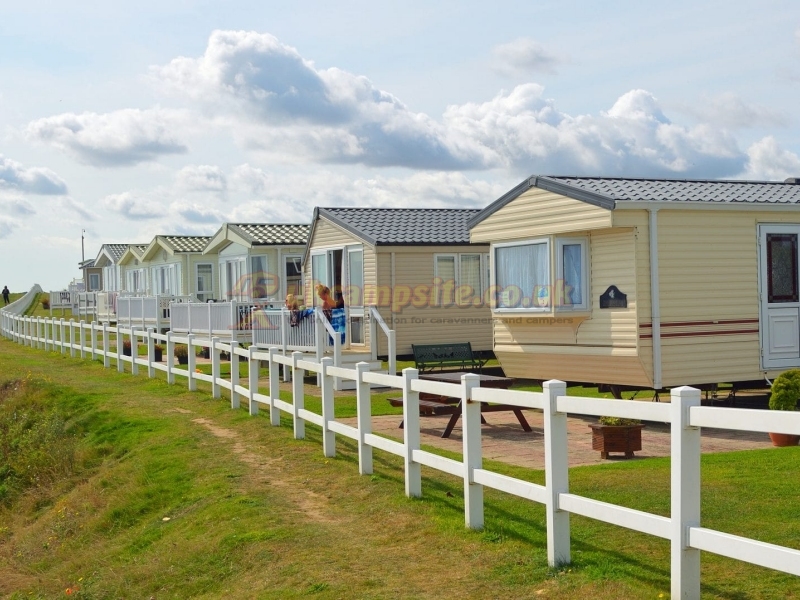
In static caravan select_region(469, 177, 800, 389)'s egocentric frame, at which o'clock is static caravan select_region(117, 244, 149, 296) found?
static caravan select_region(117, 244, 149, 296) is roughly at 3 o'clock from static caravan select_region(469, 177, 800, 389).

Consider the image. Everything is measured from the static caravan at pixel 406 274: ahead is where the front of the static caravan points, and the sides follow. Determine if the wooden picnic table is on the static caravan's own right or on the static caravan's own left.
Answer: on the static caravan's own left

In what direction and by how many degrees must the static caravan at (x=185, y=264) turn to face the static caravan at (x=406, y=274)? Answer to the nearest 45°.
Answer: approximately 45° to its left

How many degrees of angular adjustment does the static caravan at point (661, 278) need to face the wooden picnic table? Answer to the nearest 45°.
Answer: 0° — it already faces it

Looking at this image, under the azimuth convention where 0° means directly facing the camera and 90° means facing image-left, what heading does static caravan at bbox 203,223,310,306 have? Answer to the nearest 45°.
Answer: approximately 45°

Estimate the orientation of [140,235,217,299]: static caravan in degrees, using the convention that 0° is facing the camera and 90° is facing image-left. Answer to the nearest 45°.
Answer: approximately 45°

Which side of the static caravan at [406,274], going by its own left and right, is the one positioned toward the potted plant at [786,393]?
left

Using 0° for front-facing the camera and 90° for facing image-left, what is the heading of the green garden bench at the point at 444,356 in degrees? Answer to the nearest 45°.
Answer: approximately 315°

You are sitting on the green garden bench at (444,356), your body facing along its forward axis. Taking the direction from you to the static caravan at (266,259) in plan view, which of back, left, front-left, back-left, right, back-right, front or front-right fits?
back

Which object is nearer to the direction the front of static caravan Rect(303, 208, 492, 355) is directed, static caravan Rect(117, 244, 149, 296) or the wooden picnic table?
the wooden picnic table
